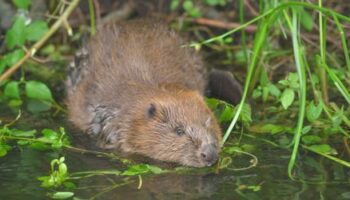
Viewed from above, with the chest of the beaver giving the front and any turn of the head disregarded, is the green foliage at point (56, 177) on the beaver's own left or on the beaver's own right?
on the beaver's own right

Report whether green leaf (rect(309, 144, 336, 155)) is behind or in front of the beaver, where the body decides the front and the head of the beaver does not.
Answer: in front

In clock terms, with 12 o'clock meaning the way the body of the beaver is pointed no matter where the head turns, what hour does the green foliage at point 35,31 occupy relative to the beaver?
The green foliage is roughly at 5 o'clock from the beaver.

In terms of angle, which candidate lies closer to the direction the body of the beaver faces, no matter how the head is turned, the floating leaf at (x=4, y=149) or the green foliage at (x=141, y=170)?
the green foliage

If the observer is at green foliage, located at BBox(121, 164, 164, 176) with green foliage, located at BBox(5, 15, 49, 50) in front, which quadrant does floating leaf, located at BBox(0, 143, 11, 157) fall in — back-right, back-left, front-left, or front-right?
front-left

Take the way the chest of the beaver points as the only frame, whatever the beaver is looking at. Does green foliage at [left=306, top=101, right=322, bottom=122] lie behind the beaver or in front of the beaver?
in front

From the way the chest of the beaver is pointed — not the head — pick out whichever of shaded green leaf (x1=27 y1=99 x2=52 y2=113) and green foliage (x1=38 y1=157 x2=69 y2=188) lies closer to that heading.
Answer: the green foliage

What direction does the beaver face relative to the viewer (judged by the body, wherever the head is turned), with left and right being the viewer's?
facing the viewer and to the right of the viewer

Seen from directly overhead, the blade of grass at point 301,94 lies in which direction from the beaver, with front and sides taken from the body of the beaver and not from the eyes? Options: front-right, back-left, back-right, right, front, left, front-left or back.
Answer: front

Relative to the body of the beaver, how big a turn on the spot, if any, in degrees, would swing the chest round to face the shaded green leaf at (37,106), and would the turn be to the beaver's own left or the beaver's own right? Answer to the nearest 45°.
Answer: approximately 180°

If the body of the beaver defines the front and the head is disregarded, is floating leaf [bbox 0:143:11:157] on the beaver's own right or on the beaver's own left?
on the beaver's own right
